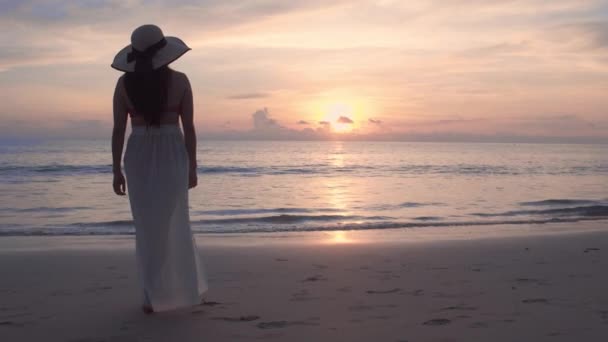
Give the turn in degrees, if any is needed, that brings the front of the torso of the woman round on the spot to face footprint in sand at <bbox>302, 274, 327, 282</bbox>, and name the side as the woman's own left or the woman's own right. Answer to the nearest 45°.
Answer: approximately 45° to the woman's own right

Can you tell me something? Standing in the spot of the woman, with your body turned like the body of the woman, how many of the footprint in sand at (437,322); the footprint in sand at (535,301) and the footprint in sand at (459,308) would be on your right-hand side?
3

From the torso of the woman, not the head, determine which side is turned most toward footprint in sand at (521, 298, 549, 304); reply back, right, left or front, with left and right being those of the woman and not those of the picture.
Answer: right

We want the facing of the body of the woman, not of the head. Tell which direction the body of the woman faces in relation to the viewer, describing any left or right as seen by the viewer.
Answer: facing away from the viewer

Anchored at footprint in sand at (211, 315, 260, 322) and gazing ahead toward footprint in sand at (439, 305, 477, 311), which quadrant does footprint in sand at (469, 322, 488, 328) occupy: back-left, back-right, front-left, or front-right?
front-right

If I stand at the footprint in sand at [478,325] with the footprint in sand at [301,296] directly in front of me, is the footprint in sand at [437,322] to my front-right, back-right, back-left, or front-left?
front-left

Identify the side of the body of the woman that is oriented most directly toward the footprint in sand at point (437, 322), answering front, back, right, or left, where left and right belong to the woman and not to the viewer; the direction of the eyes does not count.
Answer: right

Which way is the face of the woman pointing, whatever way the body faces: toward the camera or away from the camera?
away from the camera
